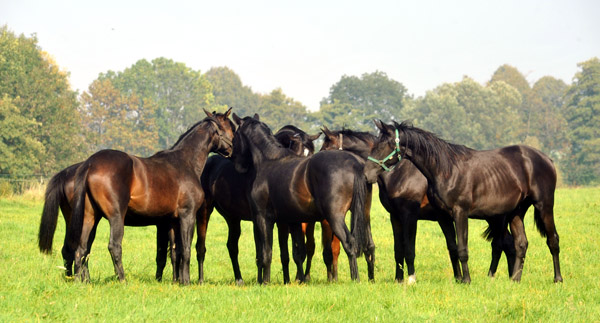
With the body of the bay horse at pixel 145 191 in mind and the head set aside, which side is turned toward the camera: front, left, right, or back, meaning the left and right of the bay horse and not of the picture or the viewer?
right

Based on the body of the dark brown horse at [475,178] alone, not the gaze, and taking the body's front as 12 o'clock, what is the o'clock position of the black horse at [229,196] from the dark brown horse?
The black horse is roughly at 12 o'clock from the dark brown horse.

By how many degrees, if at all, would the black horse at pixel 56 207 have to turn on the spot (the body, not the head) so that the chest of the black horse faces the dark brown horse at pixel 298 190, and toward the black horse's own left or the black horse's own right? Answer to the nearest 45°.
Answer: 0° — it already faces it

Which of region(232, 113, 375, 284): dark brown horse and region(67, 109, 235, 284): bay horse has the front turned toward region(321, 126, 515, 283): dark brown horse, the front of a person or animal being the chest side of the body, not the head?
the bay horse

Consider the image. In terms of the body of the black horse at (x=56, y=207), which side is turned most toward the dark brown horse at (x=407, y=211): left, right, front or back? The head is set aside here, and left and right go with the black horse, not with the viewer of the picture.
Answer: front

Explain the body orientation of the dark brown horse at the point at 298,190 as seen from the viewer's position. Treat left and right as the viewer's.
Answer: facing away from the viewer and to the left of the viewer

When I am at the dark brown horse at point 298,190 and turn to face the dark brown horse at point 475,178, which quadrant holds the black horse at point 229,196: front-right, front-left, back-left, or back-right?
back-left

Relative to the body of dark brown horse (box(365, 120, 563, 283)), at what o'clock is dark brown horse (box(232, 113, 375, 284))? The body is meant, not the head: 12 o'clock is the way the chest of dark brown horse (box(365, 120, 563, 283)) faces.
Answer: dark brown horse (box(232, 113, 375, 284)) is roughly at 11 o'clock from dark brown horse (box(365, 120, 563, 283)).

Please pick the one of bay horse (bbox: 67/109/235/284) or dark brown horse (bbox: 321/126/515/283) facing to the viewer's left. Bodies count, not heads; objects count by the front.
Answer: the dark brown horse

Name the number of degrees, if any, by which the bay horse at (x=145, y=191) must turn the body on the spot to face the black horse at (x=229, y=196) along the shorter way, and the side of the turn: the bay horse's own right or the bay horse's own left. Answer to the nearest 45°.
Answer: approximately 45° to the bay horse's own left

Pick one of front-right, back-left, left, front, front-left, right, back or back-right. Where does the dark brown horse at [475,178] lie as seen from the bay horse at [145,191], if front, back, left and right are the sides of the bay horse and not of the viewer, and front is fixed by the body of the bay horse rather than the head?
front

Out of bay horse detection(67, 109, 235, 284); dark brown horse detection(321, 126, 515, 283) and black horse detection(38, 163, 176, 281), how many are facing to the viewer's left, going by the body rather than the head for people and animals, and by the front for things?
1

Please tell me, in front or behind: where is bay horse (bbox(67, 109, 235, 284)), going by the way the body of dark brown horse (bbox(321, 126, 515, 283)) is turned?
in front

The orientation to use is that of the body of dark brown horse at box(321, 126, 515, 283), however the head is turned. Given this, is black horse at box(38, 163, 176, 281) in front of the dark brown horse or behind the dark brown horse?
in front

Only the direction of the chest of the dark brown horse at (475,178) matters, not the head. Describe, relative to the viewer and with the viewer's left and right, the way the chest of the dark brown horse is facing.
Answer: facing to the left of the viewer

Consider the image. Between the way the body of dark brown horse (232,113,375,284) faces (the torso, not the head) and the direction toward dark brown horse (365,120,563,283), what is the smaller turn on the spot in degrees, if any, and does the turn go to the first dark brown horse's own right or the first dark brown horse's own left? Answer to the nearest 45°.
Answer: approximately 135° to the first dark brown horse's own right

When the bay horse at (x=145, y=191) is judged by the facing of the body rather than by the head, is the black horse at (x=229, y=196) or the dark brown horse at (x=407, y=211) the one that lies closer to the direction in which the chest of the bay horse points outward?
the dark brown horse

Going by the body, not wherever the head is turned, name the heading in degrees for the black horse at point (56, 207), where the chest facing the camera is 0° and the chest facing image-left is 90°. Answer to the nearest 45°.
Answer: approximately 270°

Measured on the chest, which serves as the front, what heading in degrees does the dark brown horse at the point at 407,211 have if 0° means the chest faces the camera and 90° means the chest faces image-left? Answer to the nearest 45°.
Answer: approximately 90°

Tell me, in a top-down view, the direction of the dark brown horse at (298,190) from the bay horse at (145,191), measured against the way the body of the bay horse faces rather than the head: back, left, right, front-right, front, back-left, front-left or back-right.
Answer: front
